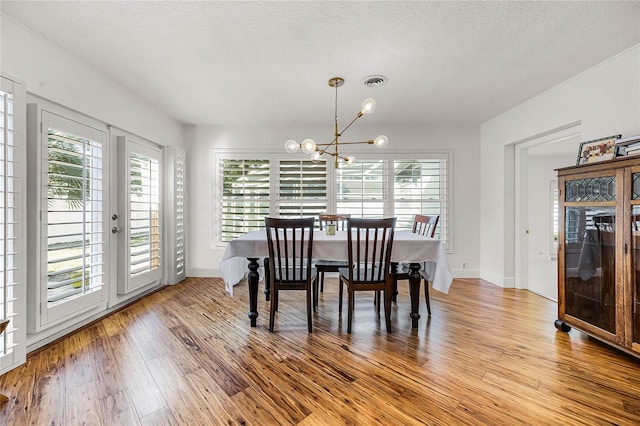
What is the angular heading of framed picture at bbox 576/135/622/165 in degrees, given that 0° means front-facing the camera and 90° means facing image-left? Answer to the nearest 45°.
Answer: approximately 45°

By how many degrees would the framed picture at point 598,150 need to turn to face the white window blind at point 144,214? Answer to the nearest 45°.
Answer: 0° — it already faces it

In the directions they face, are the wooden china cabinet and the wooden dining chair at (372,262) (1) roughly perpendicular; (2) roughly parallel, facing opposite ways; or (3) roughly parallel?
roughly perpendicular

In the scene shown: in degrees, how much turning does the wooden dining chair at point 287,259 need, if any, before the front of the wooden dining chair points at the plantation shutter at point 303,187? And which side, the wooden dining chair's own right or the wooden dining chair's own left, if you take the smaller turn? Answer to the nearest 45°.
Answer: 0° — it already faces it

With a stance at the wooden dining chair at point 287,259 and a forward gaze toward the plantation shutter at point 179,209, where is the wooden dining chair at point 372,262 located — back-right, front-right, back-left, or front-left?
back-right

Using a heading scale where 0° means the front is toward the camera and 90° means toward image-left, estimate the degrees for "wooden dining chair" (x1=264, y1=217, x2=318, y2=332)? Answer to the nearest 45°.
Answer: approximately 180°

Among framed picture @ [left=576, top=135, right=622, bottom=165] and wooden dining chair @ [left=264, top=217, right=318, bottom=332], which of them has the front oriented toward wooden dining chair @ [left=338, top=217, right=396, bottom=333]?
the framed picture

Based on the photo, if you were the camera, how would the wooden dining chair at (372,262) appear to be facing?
facing away from the viewer
